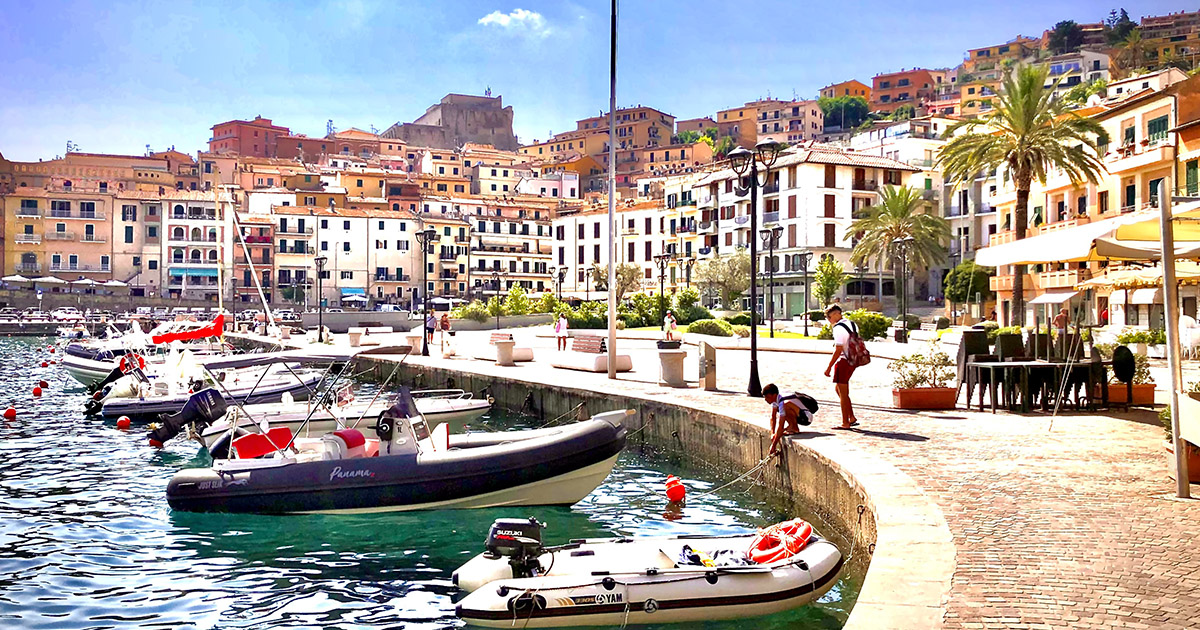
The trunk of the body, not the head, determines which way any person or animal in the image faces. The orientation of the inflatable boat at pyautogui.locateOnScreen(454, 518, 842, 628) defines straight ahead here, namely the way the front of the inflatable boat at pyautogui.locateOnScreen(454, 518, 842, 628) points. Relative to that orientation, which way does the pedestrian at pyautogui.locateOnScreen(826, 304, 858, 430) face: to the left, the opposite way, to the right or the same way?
the opposite way

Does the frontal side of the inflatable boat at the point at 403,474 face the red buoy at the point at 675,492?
yes

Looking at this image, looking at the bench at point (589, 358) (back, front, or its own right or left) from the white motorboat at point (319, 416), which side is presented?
front

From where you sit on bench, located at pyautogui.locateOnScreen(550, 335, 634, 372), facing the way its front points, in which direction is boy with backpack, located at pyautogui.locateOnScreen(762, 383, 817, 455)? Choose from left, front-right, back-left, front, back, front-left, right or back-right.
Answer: front-left

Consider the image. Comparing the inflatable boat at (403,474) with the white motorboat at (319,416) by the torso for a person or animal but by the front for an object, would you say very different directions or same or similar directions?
same or similar directions

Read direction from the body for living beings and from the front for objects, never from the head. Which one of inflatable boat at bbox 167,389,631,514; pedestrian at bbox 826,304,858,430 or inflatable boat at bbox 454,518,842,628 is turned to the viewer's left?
the pedestrian

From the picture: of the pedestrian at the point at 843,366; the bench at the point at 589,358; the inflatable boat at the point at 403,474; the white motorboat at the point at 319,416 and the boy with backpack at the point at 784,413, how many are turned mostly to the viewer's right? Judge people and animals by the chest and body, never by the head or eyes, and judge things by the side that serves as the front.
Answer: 2

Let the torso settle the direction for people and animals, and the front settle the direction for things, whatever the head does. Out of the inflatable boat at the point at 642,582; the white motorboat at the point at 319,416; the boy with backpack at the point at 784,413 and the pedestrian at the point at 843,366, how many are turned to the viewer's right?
2

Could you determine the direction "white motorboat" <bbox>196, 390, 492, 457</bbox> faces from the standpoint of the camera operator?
facing to the right of the viewer

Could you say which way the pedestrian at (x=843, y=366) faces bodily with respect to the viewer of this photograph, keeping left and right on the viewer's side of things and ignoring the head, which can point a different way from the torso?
facing to the left of the viewer

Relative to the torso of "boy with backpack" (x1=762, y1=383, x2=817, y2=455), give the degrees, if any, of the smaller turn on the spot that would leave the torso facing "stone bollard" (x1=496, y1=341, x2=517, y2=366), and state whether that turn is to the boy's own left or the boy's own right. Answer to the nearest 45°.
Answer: approximately 45° to the boy's own right

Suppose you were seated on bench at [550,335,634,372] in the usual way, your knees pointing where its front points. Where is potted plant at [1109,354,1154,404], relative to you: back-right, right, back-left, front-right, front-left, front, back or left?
left

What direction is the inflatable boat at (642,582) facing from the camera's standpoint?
to the viewer's right

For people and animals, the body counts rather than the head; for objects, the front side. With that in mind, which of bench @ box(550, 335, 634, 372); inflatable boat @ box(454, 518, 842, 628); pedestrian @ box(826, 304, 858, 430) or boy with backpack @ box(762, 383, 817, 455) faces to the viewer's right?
the inflatable boat

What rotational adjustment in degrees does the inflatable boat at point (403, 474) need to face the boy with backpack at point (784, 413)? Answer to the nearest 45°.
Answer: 0° — it already faces them

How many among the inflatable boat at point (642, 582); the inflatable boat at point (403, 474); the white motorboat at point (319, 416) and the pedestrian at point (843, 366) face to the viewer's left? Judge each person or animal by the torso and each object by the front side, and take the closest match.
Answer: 1

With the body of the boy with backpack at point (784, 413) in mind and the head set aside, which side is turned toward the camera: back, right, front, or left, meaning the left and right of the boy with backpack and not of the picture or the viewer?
left

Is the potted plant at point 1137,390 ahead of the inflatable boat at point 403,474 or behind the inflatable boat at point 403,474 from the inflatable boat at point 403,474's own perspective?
ahead
